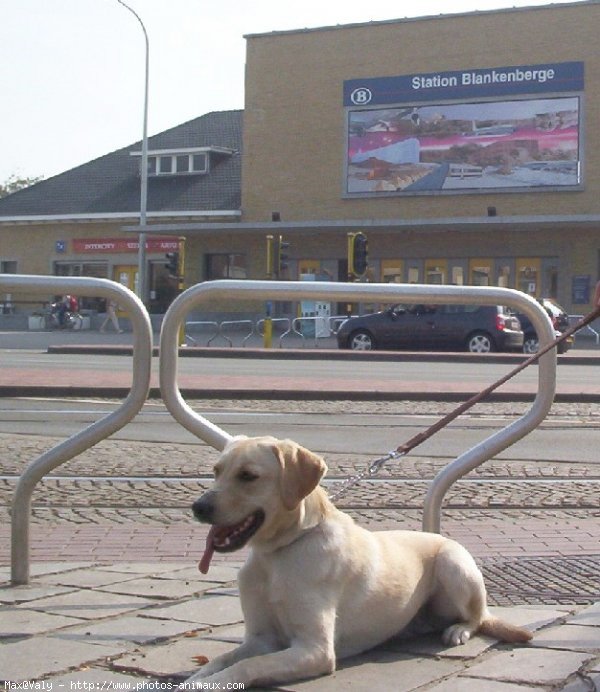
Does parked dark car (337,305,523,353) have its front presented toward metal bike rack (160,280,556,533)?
no

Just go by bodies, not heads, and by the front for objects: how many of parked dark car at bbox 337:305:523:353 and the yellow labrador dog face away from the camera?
0

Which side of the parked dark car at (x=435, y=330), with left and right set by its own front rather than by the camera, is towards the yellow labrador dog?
left

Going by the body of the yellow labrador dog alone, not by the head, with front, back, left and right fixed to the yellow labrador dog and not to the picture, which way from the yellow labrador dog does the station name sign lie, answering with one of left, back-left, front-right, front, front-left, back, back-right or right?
back-right

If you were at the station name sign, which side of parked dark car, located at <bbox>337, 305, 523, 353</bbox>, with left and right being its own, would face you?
right

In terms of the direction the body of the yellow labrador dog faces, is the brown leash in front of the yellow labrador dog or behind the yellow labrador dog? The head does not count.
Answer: behind

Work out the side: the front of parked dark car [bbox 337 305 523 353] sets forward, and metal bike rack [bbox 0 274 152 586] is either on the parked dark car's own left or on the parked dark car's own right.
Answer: on the parked dark car's own left

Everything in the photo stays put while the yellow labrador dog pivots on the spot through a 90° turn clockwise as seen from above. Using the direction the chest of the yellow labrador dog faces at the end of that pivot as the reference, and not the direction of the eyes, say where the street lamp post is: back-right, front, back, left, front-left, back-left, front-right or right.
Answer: front-right

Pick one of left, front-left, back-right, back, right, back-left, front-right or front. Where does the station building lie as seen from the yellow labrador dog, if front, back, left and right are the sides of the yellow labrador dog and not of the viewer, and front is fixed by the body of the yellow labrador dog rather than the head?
back-right

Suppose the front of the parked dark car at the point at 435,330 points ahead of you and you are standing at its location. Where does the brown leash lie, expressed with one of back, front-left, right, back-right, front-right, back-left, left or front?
left

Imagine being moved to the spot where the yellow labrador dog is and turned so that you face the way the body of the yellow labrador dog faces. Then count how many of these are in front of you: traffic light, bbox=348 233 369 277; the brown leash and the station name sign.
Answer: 0

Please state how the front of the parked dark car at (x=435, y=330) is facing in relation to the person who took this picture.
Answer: facing to the left of the viewer

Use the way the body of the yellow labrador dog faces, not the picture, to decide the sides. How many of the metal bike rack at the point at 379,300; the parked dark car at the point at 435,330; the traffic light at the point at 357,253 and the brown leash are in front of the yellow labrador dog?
0

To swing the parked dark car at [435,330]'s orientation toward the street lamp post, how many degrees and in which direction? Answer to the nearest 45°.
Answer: approximately 45° to its right

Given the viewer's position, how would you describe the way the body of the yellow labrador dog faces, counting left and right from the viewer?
facing the viewer and to the left of the viewer
